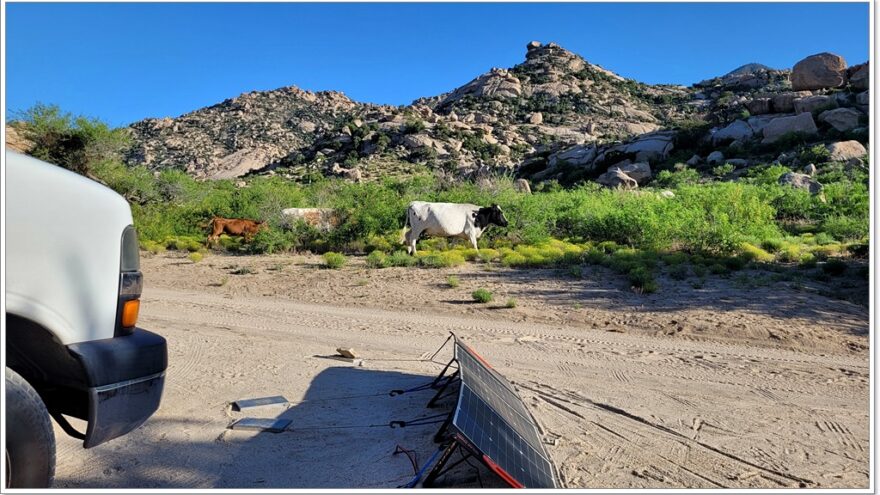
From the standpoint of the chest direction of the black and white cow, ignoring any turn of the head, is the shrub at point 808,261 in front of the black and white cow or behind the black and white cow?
in front

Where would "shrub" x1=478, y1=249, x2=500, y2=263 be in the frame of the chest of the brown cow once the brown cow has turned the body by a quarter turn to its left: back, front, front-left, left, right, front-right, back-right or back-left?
back-right

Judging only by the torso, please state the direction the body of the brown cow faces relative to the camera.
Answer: to the viewer's right

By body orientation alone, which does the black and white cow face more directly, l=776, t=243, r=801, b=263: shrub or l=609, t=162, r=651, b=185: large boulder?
the shrub

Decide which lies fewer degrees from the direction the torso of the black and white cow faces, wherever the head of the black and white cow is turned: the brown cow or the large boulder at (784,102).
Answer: the large boulder

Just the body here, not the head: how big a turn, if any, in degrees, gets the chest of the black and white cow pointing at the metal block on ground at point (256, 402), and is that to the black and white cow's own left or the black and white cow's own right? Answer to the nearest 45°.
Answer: approximately 90° to the black and white cow's own right

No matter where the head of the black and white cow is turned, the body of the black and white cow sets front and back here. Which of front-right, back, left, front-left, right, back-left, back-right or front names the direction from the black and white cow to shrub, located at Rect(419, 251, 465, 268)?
right

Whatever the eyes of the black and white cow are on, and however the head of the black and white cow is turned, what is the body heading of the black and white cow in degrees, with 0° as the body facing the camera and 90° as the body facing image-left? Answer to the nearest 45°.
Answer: approximately 270°
